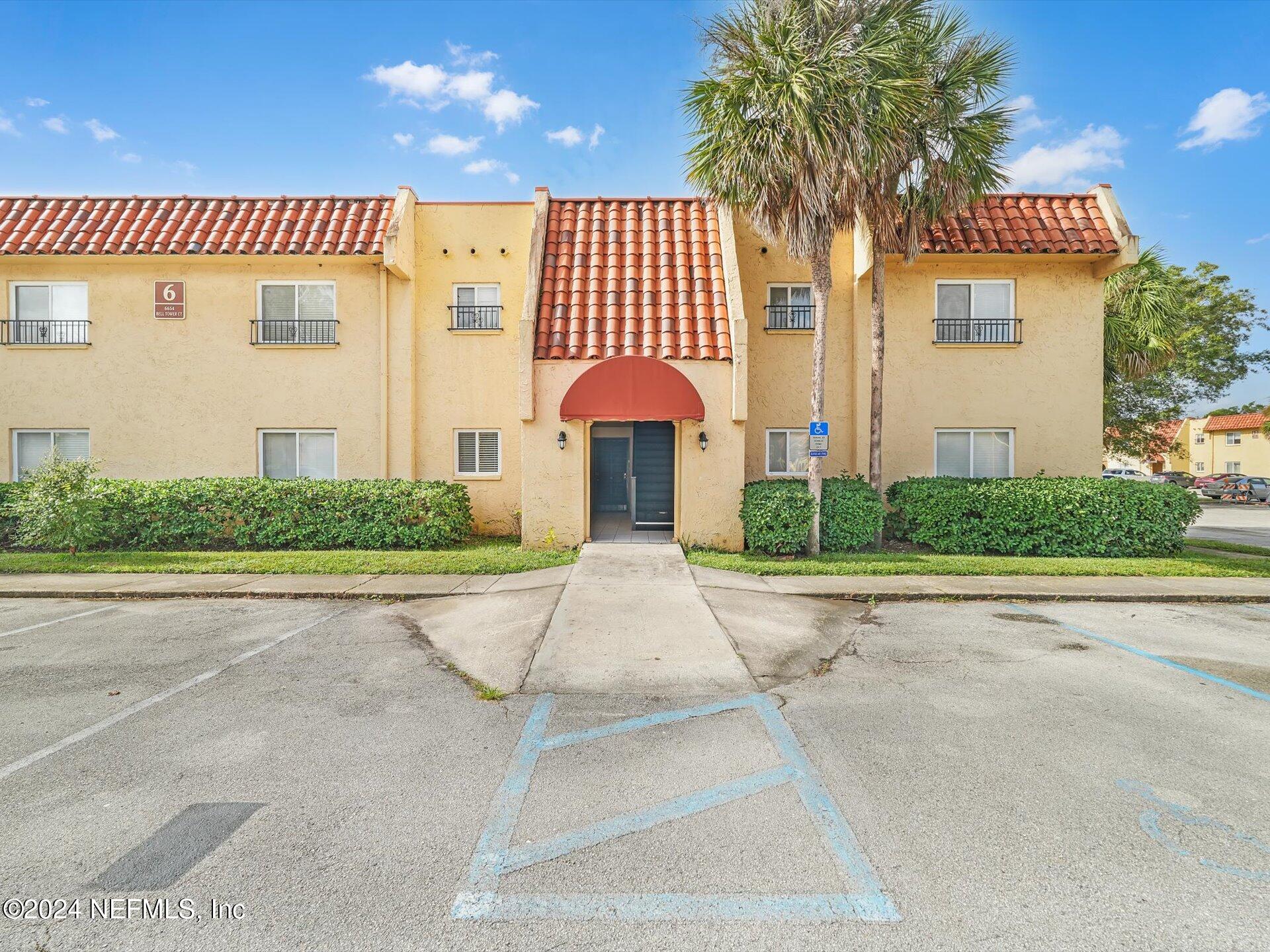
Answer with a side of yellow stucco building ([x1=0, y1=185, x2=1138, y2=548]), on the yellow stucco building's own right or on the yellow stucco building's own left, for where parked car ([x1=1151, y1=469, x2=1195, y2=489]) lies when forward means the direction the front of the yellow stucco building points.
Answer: on the yellow stucco building's own left

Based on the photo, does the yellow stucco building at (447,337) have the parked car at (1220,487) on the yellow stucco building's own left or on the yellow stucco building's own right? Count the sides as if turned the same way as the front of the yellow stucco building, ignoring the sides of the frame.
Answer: on the yellow stucco building's own left

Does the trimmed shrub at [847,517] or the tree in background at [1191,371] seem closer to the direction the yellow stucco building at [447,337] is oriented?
the trimmed shrub

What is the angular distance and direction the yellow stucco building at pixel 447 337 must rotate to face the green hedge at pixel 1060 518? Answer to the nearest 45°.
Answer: approximately 90° to its left

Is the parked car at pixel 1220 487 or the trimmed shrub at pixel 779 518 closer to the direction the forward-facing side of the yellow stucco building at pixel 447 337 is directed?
the trimmed shrub

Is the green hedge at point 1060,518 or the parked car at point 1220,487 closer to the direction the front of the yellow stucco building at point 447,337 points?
the green hedge

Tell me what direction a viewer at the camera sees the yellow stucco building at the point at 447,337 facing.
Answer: facing the viewer

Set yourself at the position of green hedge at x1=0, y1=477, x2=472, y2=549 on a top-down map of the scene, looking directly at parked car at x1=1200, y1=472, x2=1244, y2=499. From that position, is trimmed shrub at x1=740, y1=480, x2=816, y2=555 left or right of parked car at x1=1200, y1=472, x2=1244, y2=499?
right
